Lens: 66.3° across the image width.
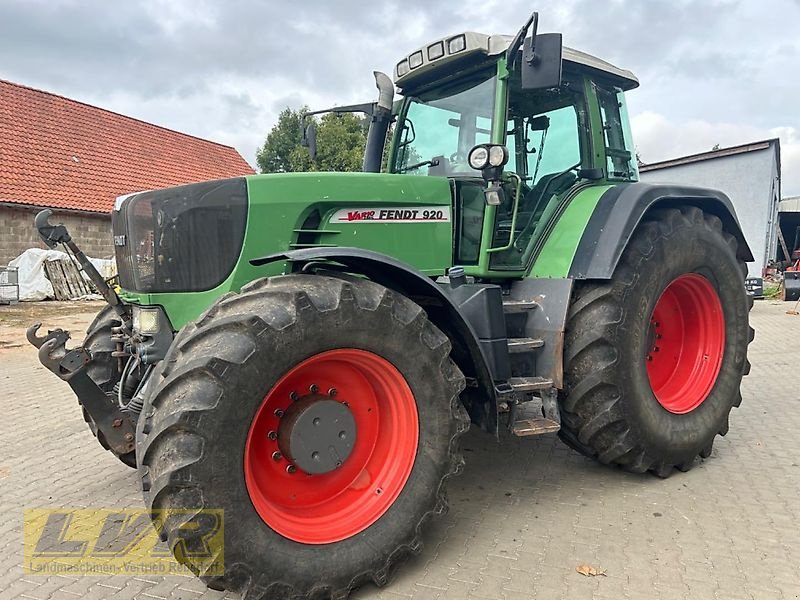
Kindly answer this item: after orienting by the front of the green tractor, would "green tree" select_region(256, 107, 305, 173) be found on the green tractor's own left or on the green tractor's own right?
on the green tractor's own right

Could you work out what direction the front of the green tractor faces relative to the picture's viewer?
facing the viewer and to the left of the viewer

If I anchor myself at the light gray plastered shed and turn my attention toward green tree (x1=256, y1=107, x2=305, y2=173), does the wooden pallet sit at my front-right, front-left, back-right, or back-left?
front-left

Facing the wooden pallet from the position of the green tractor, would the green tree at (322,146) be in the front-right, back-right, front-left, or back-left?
front-right

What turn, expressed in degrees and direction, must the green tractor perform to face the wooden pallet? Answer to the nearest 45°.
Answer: approximately 90° to its right

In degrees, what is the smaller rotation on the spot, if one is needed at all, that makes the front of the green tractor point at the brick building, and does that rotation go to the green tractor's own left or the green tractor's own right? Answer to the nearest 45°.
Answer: approximately 90° to the green tractor's own right

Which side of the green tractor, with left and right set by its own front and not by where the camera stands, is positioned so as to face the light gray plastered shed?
back

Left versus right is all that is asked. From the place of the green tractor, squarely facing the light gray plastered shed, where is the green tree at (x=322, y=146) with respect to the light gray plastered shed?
left

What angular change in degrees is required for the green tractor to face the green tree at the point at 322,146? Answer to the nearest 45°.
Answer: approximately 135° to its right
